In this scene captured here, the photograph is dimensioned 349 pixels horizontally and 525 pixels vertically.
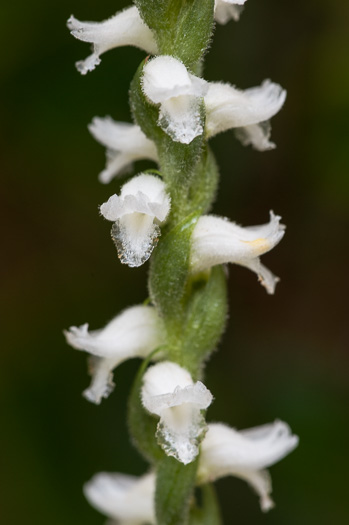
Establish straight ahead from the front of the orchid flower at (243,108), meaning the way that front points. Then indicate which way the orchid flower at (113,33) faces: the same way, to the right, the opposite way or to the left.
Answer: the opposite way

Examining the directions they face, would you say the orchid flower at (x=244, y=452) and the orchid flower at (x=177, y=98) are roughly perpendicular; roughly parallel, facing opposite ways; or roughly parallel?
roughly perpendicular

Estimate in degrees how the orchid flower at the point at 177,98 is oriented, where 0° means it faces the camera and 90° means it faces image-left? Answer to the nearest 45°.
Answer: approximately 0°

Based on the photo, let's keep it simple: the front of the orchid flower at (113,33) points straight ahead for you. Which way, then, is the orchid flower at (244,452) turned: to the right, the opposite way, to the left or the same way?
the opposite way

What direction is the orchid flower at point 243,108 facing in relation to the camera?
to the viewer's right

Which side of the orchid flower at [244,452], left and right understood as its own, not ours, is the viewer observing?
right

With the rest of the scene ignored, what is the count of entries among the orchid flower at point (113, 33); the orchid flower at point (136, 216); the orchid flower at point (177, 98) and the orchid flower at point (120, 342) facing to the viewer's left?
2

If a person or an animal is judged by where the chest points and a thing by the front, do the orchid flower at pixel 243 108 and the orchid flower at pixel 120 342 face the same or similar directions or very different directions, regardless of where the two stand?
very different directions

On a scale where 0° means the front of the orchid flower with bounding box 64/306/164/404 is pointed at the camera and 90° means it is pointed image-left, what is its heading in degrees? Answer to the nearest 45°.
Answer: approximately 90°

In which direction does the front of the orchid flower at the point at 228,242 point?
to the viewer's right
